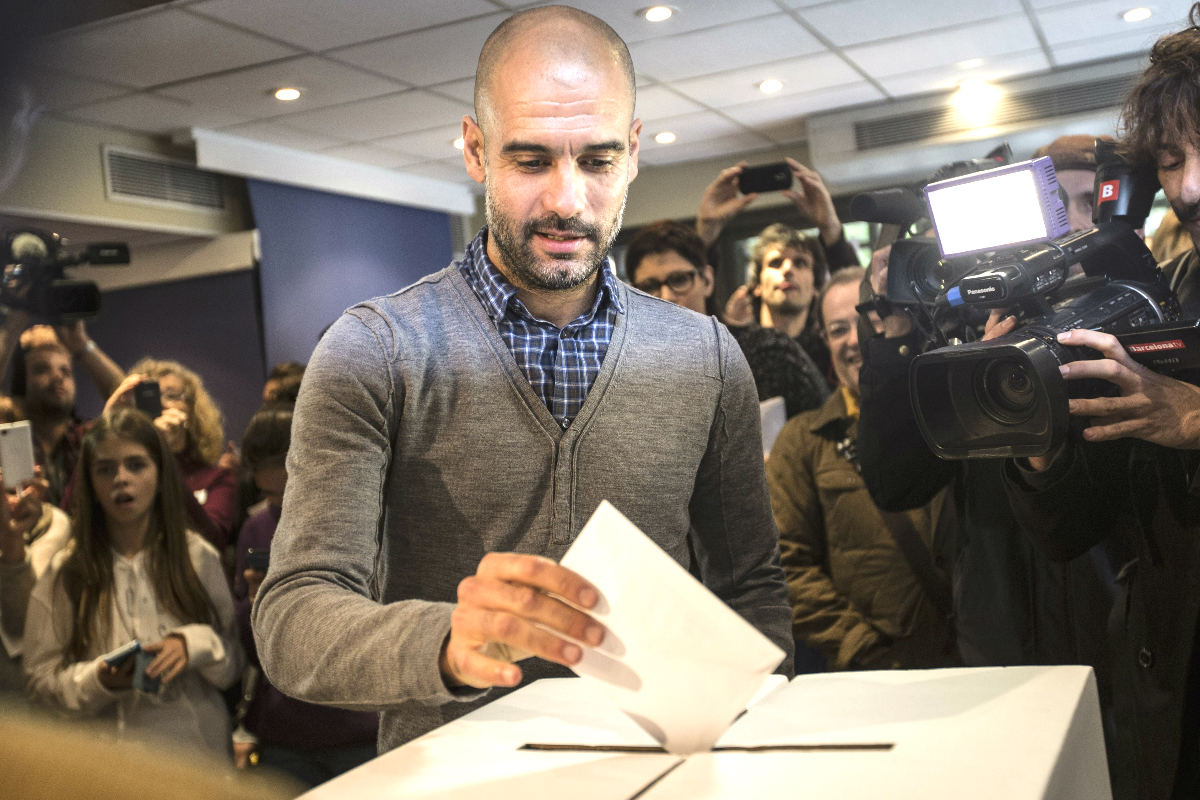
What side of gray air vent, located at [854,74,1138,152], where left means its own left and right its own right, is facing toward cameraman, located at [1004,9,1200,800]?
front

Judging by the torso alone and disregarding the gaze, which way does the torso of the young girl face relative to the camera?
toward the camera

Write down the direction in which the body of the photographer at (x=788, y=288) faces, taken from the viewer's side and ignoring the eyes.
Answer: toward the camera

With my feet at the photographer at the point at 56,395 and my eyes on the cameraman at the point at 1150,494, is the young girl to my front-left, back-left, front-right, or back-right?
front-right

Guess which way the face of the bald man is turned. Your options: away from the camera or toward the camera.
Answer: toward the camera

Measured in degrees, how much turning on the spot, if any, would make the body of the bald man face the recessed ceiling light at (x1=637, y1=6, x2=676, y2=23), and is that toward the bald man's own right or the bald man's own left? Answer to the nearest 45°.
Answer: approximately 180°

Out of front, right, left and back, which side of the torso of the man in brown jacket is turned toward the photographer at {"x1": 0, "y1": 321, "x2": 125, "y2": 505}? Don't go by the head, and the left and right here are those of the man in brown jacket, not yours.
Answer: right

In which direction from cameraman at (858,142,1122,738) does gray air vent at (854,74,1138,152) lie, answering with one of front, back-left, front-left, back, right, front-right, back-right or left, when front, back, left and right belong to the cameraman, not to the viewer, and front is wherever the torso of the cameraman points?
back-right

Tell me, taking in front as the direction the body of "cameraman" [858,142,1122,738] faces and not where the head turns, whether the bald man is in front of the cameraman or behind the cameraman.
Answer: in front

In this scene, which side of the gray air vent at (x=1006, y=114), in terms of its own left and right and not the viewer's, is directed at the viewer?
front

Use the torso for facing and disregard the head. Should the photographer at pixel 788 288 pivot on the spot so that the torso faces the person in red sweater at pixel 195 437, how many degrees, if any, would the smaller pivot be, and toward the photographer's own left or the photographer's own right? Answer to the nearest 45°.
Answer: approximately 90° to the photographer's own right

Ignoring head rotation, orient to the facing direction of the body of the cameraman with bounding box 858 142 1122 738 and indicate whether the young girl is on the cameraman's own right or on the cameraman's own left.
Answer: on the cameraman's own right

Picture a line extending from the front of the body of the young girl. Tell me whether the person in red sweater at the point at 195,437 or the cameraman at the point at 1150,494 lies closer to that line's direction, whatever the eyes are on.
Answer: the cameraman

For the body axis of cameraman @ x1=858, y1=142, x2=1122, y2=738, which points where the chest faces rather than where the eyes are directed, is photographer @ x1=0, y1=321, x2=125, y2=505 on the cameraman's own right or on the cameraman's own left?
on the cameraman's own right
